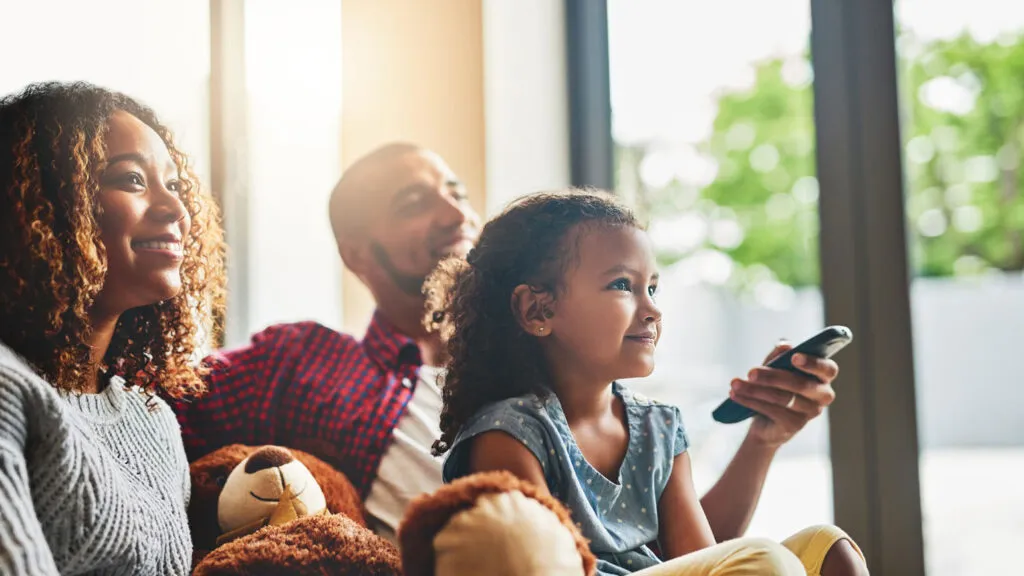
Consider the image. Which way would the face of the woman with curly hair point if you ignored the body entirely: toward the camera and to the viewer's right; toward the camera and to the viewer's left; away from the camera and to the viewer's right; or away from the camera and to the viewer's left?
toward the camera and to the viewer's right

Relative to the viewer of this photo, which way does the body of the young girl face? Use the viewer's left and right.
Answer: facing the viewer and to the right of the viewer

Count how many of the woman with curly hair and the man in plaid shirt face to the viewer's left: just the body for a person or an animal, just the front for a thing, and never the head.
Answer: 0

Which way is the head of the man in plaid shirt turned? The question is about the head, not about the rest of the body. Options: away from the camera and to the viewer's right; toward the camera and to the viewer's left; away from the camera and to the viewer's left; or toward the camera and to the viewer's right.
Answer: toward the camera and to the viewer's right
